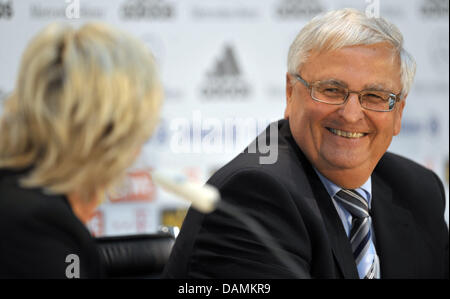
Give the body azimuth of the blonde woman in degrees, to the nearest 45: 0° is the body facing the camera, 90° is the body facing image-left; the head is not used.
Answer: approximately 225°

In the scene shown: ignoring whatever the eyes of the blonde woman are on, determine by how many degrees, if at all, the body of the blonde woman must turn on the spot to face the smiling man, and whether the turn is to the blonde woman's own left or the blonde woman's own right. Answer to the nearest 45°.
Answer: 0° — they already face them

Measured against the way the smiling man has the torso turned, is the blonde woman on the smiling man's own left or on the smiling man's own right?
on the smiling man's own right

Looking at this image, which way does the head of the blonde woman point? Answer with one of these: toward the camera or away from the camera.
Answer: away from the camera
